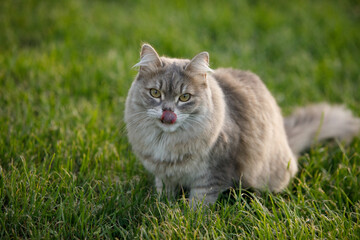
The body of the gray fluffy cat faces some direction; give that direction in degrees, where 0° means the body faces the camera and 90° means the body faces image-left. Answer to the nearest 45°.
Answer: approximately 45°
